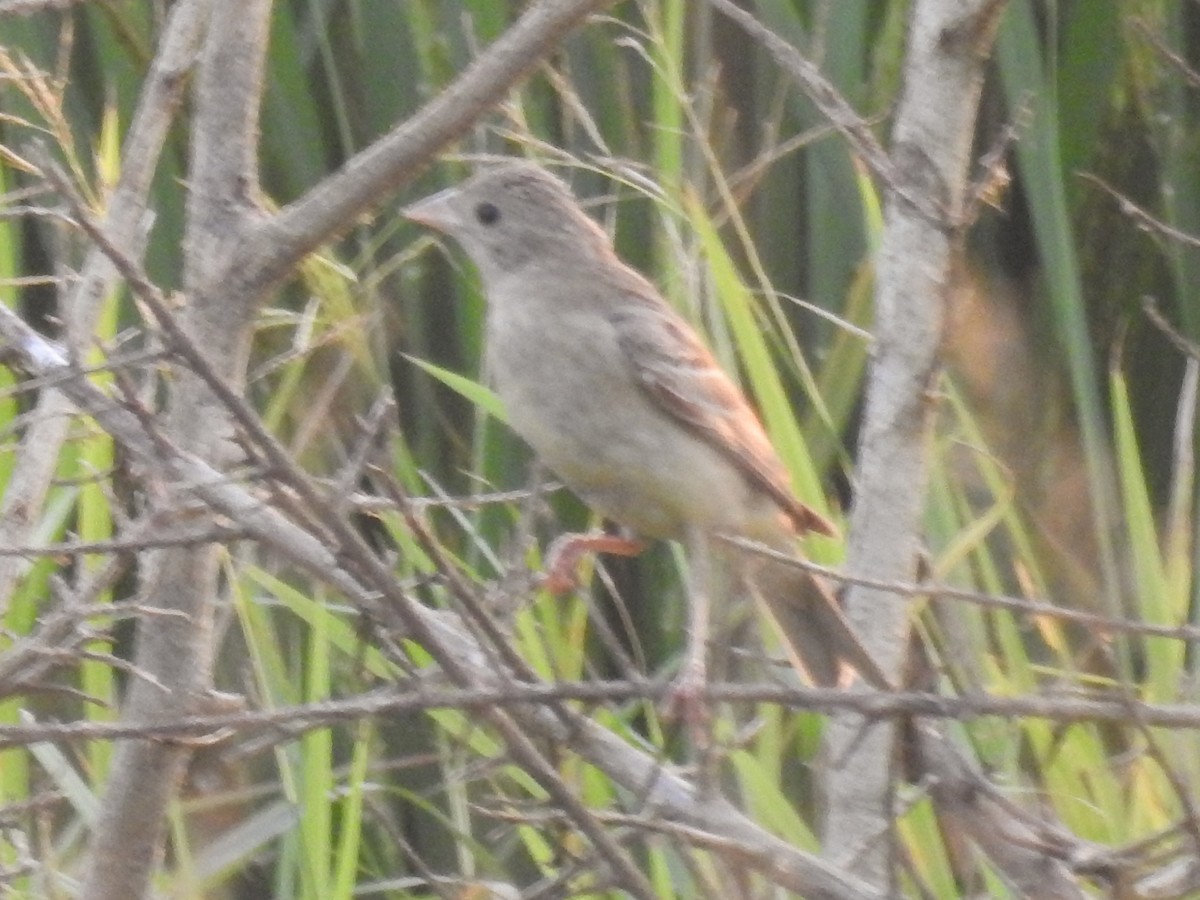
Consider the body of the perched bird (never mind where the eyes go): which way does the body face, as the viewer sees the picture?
to the viewer's left

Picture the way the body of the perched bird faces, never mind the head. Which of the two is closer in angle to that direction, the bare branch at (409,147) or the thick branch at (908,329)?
the bare branch

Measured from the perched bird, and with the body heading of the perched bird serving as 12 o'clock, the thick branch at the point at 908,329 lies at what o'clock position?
The thick branch is roughly at 6 o'clock from the perched bird.
